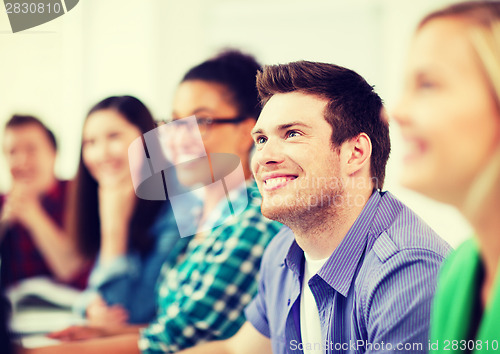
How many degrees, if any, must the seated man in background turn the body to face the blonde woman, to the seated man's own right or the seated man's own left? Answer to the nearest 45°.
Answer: approximately 45° to the seated man's own left

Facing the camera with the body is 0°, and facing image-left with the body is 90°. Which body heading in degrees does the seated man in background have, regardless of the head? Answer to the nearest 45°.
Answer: approximately 45°
